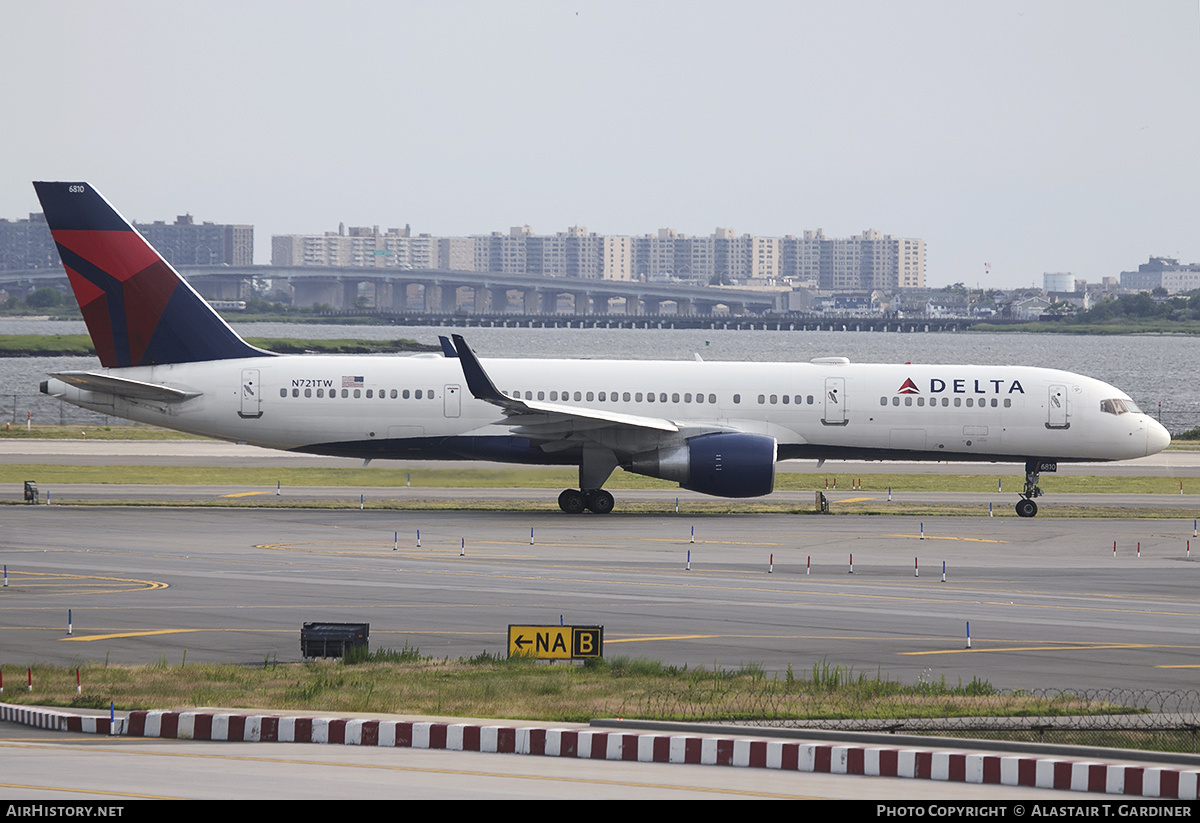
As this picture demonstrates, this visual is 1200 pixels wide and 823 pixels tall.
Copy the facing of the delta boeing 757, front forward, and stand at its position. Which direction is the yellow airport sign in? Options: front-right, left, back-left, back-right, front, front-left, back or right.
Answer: right

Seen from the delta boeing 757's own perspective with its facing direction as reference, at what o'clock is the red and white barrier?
The red and white barrier is roughly at 3 o'clock from the delta boeing 757.

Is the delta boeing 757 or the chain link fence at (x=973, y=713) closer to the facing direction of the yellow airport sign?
the chain link fence

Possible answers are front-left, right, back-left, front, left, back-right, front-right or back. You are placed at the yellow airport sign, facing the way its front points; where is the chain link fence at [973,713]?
front-left

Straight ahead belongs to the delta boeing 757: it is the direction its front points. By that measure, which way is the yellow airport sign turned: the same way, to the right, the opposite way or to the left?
to the right

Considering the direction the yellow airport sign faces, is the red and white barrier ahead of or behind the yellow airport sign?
ahead

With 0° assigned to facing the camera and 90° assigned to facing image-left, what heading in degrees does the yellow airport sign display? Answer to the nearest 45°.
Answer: approximately 0°

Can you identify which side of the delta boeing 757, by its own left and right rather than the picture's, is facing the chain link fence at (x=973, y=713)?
right

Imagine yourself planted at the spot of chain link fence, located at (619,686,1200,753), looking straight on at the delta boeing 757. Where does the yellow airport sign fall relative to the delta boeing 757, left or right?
left

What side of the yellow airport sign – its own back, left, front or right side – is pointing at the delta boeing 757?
back

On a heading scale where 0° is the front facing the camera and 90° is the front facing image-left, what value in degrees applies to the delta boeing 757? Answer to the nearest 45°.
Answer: approximately 270°

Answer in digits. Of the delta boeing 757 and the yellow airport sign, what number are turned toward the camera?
1

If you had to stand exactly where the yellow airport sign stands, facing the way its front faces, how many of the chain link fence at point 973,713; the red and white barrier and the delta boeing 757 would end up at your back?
1

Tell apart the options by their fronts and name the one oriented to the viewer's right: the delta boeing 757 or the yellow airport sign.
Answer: the delta boeing 757
